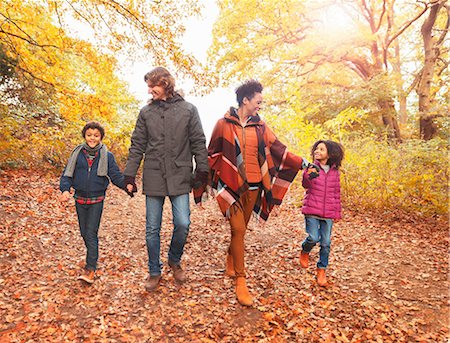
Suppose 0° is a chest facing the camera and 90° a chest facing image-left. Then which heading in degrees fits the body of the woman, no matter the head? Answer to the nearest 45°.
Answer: approximately 0°

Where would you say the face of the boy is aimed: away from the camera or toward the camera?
toward the camera

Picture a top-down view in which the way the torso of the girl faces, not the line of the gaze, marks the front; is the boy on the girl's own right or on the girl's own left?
on the girl's own right

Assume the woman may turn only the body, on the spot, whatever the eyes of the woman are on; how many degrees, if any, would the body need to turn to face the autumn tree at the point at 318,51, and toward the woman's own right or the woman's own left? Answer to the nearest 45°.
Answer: approximately 180°

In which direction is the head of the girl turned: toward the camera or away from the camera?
toward the camera

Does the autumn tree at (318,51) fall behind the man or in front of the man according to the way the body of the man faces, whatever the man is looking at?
behind

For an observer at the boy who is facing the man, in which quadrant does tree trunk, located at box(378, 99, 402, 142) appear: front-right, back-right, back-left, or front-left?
front-left

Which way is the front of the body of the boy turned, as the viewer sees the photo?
toward the camera

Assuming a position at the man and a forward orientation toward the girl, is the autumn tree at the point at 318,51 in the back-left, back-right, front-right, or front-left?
front-left

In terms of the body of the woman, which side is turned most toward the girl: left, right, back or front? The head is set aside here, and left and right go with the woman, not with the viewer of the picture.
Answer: left

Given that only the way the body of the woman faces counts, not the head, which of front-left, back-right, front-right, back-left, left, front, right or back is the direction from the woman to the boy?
right

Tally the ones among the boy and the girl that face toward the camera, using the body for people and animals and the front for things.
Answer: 2
